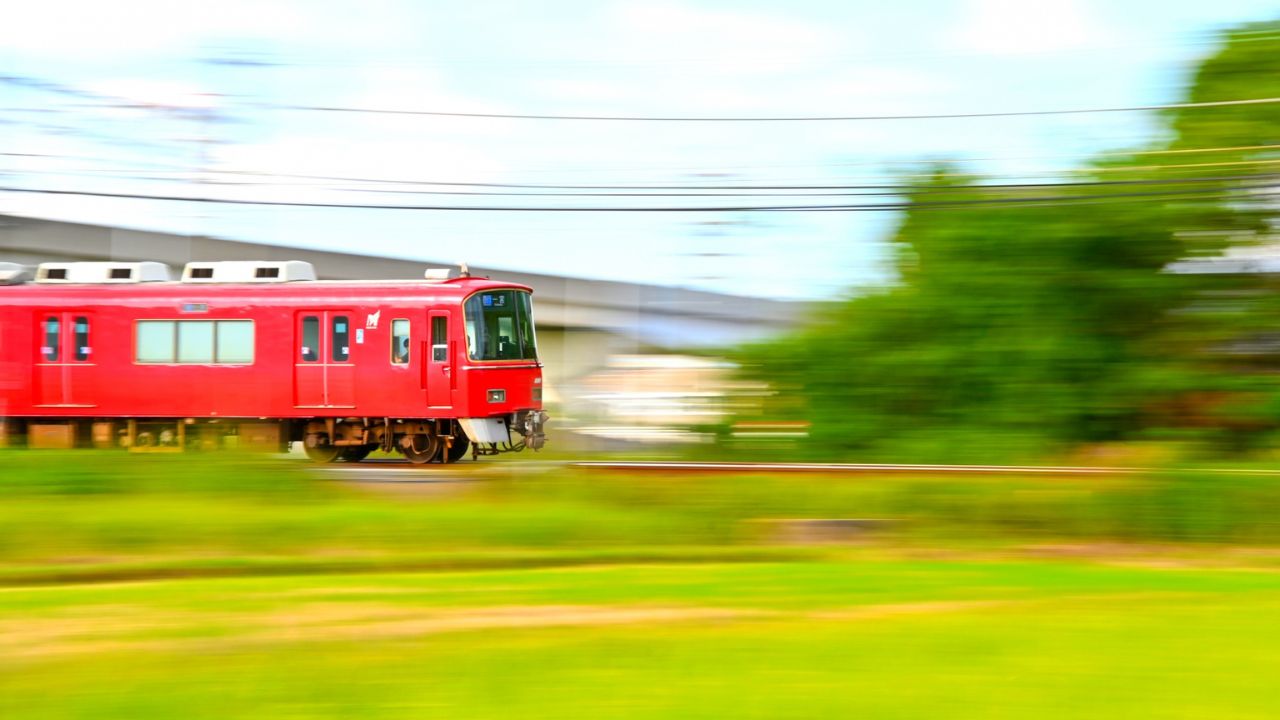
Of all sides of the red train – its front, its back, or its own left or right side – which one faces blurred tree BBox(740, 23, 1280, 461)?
front

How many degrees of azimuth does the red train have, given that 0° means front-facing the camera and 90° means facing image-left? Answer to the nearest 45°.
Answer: approximately 315°
